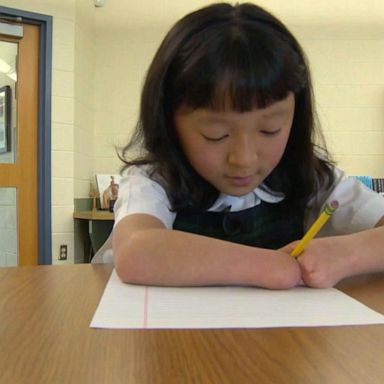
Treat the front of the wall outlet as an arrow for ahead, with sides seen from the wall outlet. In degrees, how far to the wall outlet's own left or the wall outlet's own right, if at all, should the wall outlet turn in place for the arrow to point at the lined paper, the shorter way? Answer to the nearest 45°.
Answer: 0° — it already faces it

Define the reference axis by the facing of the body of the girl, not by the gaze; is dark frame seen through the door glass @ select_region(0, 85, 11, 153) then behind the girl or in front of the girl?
behind

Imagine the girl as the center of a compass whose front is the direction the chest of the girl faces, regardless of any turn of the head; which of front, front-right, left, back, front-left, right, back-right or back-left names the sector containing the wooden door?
back-right

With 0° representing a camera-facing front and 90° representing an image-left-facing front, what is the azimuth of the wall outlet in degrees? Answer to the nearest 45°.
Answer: approximately 0°

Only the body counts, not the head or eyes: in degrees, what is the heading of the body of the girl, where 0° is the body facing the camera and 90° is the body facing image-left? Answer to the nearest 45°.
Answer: approximately 0°
